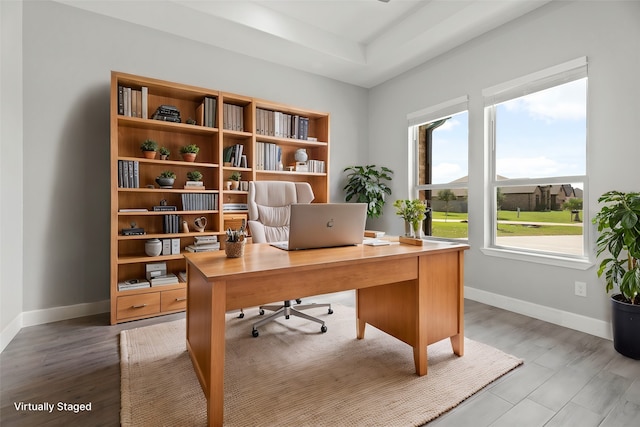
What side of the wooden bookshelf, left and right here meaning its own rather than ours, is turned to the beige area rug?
front

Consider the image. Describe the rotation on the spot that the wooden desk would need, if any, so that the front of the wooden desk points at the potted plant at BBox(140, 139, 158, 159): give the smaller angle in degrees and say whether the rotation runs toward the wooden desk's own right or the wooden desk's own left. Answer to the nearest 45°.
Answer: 0° — it already faces it

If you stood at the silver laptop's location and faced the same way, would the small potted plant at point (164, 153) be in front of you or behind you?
in front

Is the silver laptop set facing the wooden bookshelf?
yes

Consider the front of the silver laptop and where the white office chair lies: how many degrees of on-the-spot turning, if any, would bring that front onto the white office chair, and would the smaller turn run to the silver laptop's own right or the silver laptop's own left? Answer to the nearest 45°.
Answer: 0° — it already faces it

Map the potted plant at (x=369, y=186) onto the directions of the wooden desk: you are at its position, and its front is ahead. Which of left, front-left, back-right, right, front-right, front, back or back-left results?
front-right

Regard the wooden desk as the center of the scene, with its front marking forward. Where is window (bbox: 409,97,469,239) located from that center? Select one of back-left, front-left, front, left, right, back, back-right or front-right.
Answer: right

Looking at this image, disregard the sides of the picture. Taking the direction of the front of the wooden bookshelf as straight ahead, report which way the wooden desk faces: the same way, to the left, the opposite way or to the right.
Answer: the opposite way

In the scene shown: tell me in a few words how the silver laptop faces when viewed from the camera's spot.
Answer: facing away from the viewer and to the left of the viewer

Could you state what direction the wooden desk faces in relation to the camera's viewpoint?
facing away from the viewer and to the left of the viewer

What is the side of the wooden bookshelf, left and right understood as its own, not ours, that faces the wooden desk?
front

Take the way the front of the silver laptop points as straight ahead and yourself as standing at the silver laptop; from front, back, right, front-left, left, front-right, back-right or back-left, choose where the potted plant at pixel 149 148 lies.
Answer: front

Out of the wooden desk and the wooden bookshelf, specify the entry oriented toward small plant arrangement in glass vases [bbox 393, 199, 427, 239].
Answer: the wooden bookshelf

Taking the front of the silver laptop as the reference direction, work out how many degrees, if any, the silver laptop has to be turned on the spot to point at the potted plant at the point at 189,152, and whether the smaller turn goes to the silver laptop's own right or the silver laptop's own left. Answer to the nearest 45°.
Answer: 0° — it already faces it

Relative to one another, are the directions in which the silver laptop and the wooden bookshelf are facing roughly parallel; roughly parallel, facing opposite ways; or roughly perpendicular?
roughly parallel, facing opposite ways

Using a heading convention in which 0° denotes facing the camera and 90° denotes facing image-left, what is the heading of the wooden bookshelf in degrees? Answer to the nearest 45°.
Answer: approximately 315°

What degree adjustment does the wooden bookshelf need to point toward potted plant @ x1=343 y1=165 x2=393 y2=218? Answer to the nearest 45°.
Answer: approximately 45° to its left

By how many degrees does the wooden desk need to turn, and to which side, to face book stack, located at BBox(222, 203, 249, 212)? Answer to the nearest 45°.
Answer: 0° — it already faces it

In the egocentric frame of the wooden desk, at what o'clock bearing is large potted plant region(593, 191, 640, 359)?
The large potted plant is roughly at 4 o'clock from the wooden desk.
